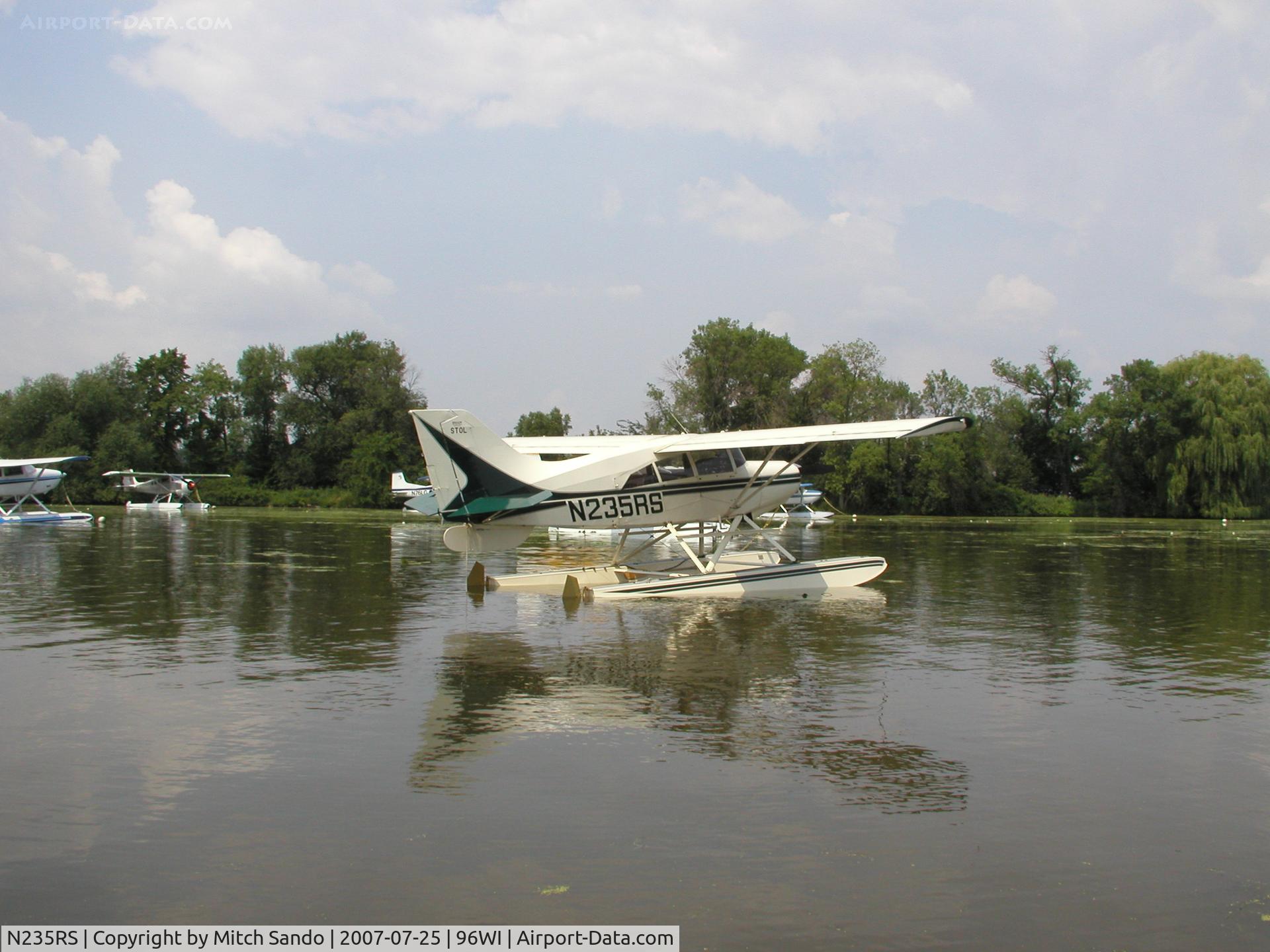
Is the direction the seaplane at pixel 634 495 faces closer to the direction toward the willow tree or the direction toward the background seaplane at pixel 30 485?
the willow tree

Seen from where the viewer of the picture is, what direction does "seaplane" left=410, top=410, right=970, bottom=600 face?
facing away from the viewer and to the right of the viewer

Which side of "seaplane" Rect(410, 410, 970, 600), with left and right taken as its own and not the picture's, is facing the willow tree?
front

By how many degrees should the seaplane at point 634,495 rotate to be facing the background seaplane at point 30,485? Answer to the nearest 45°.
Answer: approximately 90° to its left
